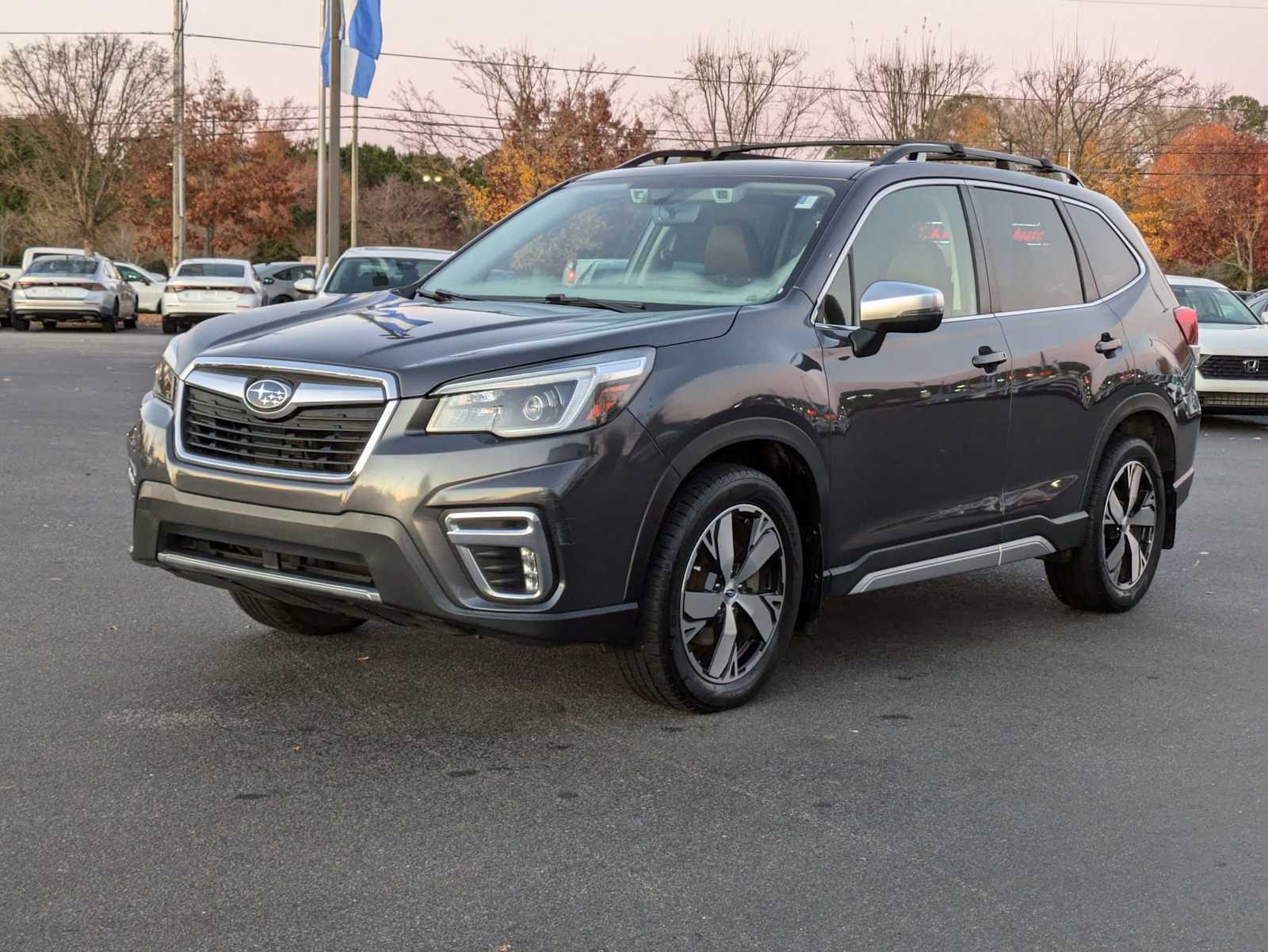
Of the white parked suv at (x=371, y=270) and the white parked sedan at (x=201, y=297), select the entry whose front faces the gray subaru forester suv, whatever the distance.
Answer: the white parked suv

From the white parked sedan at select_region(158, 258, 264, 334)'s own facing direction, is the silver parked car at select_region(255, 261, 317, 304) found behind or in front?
in front

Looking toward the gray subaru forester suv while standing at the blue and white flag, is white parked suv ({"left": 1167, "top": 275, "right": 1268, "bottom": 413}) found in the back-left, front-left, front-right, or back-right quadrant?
front-left

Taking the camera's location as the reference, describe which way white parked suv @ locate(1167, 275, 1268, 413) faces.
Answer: facing the viewer and to the right of the viewer

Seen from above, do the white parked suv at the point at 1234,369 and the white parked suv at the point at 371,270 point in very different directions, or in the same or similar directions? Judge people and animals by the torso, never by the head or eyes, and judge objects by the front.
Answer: same or similar directions

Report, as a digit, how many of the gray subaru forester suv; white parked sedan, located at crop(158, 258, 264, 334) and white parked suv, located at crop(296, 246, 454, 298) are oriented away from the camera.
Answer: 1

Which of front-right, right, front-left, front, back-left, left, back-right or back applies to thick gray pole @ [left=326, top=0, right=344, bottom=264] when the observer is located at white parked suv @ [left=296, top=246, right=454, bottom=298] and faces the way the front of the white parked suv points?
back

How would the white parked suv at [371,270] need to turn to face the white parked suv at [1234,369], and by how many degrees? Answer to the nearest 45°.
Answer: approximately 90° to its left

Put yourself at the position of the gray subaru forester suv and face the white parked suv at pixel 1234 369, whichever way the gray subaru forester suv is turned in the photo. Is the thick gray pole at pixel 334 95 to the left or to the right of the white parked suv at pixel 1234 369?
left

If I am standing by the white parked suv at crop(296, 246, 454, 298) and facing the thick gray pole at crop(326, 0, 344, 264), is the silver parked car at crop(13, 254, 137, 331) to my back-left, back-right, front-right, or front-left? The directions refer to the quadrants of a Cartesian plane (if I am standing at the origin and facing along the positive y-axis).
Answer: front-left

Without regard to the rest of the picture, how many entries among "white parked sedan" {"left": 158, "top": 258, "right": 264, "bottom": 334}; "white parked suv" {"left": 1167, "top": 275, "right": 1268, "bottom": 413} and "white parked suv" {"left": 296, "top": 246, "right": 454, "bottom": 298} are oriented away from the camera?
1

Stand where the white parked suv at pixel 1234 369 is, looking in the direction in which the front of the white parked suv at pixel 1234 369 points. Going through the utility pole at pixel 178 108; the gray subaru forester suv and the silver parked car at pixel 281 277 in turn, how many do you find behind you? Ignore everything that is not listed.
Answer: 2

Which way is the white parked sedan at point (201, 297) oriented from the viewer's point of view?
away from the camera

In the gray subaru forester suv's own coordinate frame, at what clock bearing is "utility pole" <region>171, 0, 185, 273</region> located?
The utility pole is roughly at 4 o'clock from the gray subaru forester suv.

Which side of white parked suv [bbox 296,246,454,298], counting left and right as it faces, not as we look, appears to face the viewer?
front

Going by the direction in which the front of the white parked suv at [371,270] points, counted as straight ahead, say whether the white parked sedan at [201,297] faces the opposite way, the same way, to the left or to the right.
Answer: the opposite way

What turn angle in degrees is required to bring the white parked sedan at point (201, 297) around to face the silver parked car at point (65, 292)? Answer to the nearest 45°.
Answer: approximately 90° to its left

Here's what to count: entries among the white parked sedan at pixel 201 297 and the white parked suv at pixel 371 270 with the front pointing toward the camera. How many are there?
1

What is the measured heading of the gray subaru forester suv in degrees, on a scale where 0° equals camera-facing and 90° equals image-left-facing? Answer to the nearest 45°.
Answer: approximately 45°
